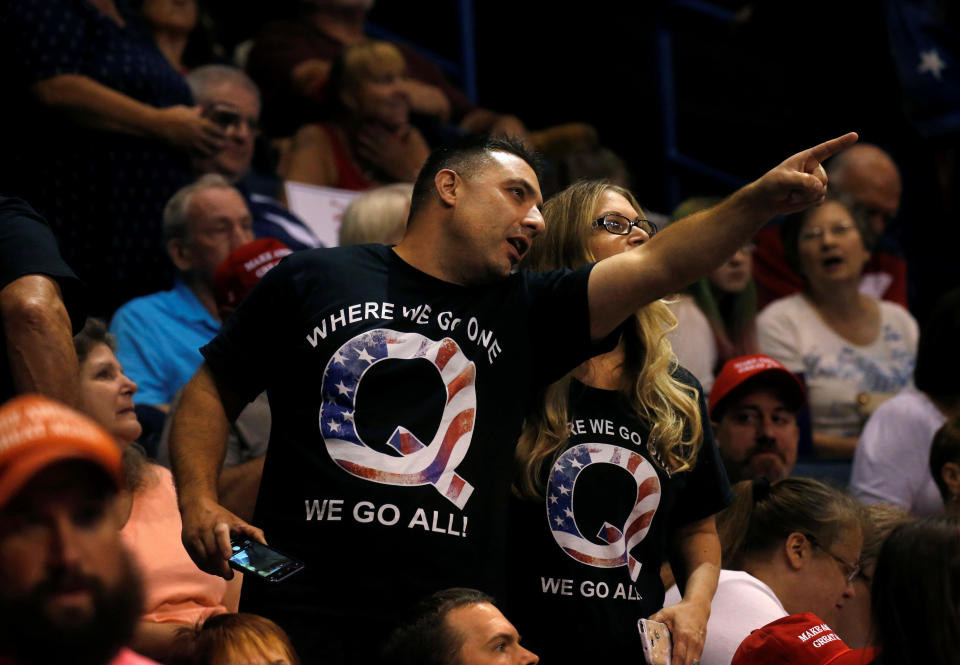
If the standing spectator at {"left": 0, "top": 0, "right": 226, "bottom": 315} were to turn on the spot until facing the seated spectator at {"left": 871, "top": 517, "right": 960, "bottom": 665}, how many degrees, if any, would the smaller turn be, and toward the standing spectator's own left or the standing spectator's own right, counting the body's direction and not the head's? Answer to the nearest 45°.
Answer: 0° — they already face them

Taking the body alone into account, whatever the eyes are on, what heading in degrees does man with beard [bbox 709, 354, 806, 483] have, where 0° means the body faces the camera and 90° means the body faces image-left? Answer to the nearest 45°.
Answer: approximately 315°

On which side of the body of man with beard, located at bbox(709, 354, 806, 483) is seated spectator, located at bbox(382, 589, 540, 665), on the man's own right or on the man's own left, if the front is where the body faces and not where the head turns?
on the man's own right

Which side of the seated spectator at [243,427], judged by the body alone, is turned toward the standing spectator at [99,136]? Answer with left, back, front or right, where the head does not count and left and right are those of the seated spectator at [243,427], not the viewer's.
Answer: back

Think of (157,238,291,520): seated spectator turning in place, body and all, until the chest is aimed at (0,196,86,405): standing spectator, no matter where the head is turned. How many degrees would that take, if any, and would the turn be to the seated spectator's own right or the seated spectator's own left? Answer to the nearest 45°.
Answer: approximately 90° to the seated spectator's own right
